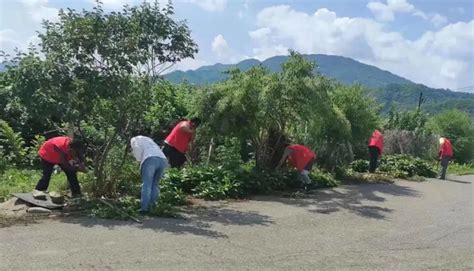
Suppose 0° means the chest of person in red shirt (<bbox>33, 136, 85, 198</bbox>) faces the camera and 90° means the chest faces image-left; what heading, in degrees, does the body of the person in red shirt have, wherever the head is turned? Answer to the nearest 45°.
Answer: approximately 270°

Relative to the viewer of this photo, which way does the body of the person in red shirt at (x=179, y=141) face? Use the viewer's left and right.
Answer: facing away from the viewer and to the right of the viewer

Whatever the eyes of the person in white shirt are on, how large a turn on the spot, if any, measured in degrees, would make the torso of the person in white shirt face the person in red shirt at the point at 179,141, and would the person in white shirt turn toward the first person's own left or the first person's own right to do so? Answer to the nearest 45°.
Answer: approximately 45° to the first person's own right

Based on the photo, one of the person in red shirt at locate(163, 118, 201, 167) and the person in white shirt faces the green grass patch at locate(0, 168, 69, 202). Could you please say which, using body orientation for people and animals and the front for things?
the person in white shirt

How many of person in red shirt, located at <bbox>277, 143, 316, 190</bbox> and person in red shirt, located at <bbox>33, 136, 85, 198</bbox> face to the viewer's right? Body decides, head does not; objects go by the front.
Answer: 1

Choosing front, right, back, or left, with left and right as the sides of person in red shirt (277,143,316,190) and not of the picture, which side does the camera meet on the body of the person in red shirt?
left

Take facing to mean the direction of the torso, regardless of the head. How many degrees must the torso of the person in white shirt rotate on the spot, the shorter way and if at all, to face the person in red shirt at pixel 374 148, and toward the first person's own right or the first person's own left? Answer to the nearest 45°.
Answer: approximately 90° to the first person's own right

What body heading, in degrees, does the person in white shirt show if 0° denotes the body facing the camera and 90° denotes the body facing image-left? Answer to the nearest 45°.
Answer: approximately 135°
